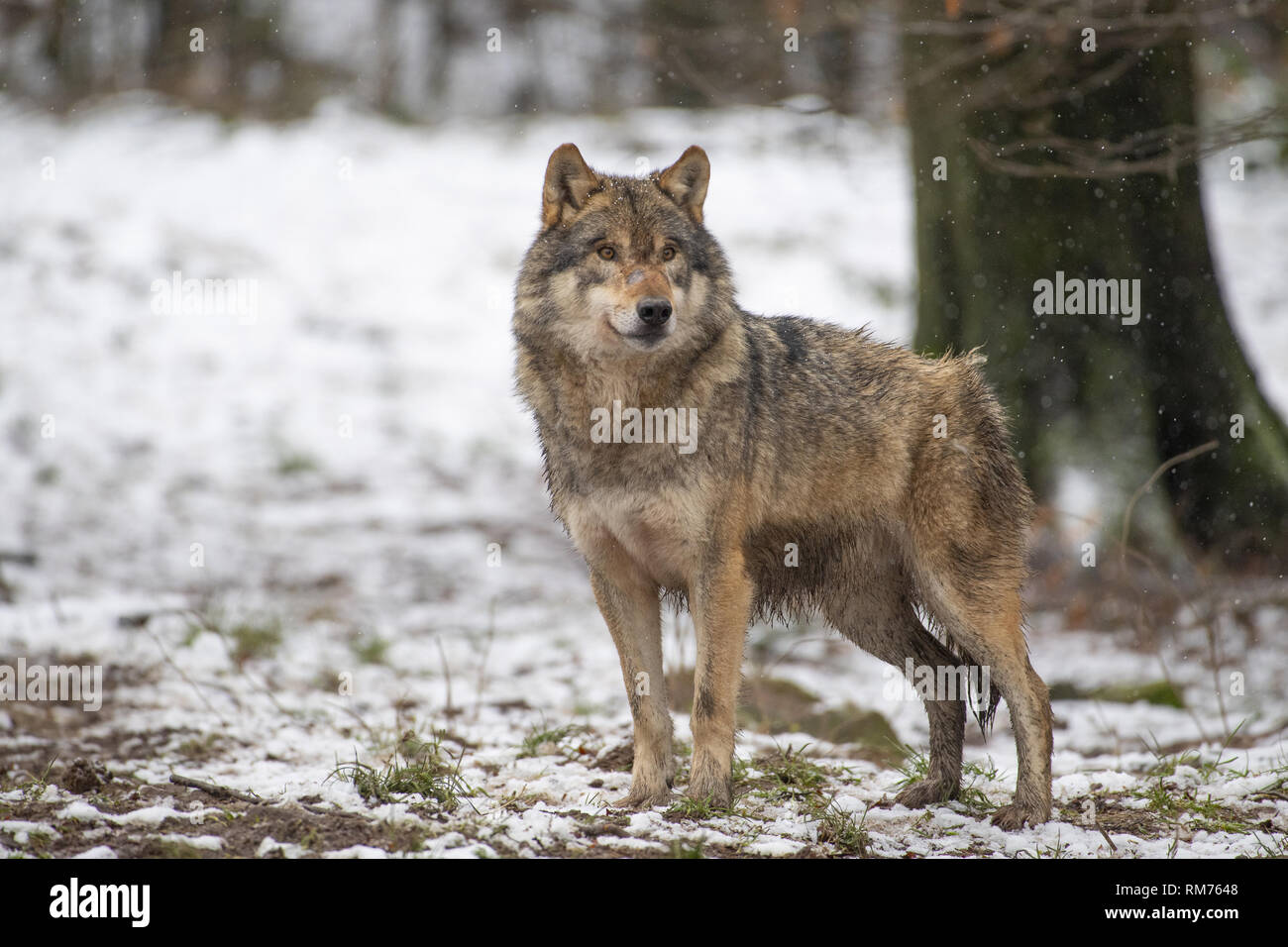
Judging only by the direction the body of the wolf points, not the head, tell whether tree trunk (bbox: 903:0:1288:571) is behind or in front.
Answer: behind

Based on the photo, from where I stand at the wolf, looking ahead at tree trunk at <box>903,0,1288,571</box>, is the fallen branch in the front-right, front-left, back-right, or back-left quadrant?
back-left

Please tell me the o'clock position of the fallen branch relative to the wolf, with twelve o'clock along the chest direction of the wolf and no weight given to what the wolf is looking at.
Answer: The fallen branch is roughly at 1 o'clock from the wolf.

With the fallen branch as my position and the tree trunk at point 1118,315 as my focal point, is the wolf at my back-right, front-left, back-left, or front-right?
front-right

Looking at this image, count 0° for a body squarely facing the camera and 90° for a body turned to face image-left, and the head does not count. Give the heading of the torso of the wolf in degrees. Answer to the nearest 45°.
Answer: approximately 45°

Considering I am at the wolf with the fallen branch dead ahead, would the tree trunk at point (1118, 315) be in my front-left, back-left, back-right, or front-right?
back-right

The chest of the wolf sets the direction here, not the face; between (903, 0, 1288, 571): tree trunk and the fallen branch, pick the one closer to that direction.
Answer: the fallen branch
